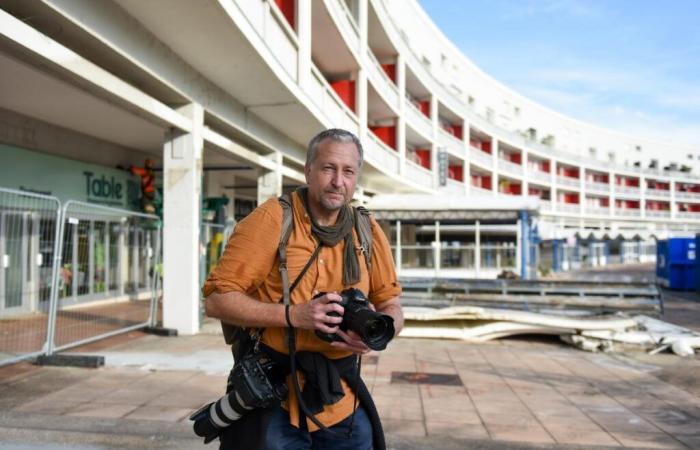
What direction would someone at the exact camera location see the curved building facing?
facing the viewer and to the right of the viewer

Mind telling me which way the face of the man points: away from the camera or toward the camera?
toward the camera

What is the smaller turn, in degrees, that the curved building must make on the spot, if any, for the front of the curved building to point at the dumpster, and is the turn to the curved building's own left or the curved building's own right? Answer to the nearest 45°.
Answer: approximately 90° to the curved building's own left

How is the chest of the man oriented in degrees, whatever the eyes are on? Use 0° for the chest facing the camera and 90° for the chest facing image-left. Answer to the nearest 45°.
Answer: approximately 315°

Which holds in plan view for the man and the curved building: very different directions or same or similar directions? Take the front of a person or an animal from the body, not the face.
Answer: same or similar directions

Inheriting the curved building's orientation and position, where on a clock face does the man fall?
The man is roughly at 1 o'clock from the curved building.

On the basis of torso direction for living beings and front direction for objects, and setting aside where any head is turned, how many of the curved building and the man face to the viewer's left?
0

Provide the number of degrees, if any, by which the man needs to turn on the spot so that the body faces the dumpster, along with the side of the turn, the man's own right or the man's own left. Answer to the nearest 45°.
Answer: approximately 90° to the man's own left
